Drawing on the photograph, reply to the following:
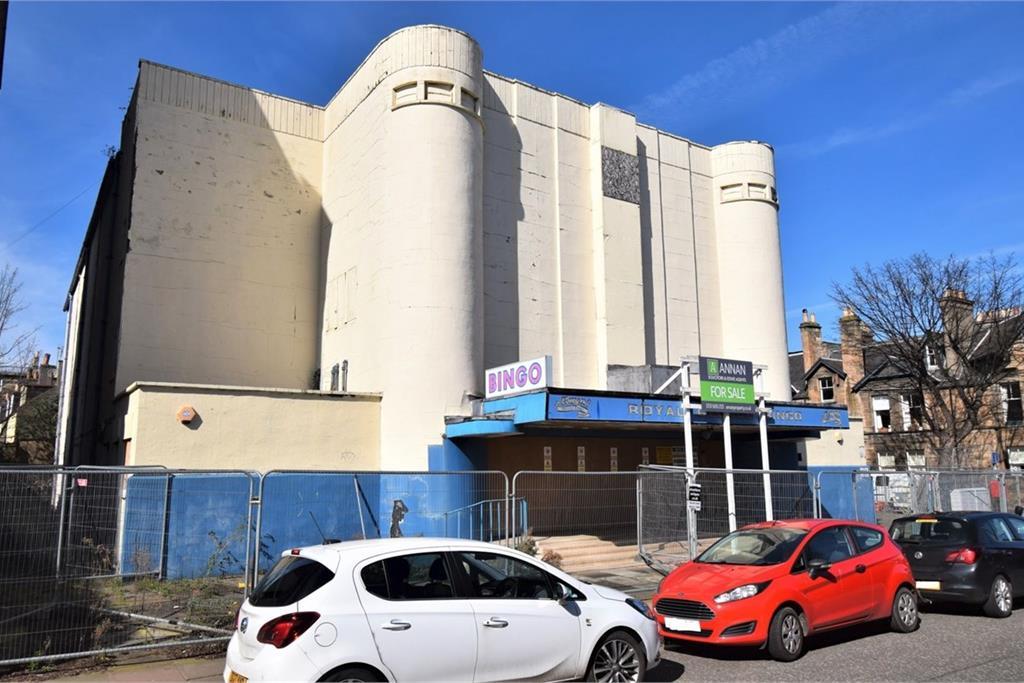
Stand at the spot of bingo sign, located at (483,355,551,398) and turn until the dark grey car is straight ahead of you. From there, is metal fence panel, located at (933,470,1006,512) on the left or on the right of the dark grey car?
left

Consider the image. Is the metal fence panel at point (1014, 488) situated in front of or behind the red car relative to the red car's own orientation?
behind

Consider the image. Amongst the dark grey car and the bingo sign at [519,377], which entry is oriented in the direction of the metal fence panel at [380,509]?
the bingo sign

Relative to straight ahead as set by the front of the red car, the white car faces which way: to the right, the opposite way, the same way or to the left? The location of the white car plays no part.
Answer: the opposite way

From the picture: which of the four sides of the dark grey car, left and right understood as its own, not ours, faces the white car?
back

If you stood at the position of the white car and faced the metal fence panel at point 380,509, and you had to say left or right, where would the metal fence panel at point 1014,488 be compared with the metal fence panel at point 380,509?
right

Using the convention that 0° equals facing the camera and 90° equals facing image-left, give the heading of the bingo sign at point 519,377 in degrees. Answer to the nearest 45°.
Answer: approximately 45°

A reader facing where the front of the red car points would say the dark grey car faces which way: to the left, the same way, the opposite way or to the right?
the opposite way

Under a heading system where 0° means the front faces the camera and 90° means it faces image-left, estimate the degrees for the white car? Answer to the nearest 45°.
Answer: approximately 225°

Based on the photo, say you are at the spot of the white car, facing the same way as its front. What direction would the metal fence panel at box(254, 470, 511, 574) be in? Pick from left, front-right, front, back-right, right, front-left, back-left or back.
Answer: front-left

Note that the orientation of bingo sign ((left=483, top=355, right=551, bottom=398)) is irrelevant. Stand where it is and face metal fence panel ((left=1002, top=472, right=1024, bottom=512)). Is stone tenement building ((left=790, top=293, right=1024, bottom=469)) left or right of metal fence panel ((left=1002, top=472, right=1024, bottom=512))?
left

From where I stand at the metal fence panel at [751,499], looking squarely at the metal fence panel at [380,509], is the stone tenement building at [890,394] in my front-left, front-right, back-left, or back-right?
back-right

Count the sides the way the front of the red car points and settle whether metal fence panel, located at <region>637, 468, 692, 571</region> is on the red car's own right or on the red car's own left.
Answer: on the red car's own right

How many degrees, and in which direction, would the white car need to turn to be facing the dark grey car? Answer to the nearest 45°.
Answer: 0° — it already faces it

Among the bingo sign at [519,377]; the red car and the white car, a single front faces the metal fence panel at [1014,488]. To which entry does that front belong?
the white car

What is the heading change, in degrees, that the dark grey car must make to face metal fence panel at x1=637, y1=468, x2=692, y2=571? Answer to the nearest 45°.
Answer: approximately 135° to its left

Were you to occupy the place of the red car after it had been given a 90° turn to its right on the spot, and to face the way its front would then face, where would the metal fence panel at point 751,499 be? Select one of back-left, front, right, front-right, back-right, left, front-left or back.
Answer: front-right

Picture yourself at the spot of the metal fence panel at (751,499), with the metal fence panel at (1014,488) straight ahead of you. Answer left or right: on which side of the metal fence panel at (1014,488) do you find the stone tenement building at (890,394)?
left

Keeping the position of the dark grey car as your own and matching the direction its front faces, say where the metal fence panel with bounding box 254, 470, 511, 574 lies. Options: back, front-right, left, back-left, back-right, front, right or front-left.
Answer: back-left
